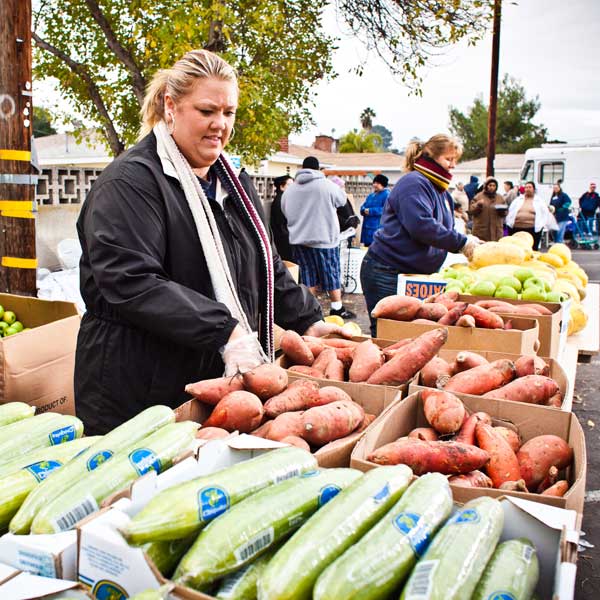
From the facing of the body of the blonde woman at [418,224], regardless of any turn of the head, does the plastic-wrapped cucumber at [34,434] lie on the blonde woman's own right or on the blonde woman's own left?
on the blonde woman's own right

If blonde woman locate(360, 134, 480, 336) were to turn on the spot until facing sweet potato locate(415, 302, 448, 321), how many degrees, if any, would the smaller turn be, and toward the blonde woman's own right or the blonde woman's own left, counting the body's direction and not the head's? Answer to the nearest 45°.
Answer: approximately 90° to the blonde woman's own right

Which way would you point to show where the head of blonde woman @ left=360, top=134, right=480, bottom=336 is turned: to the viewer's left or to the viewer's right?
to the viewer's right

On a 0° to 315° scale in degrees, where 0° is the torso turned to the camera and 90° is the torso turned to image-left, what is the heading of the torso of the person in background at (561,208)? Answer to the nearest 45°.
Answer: approximately 45°

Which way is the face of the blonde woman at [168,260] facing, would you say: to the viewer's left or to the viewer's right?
to the viewer's right

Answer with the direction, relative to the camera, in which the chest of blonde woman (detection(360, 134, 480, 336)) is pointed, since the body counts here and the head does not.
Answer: to the viewer's right
